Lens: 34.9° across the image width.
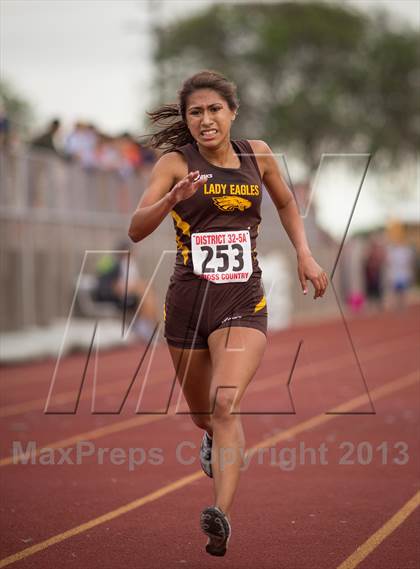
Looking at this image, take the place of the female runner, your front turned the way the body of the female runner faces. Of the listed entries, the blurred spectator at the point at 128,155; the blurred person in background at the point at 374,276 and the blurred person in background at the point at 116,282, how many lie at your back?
3

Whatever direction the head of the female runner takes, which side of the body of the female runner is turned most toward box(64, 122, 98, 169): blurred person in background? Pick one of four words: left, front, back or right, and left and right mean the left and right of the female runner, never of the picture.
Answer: back

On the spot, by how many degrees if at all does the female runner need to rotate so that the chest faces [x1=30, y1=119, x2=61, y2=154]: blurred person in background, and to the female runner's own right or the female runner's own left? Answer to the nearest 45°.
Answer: approximately 180°

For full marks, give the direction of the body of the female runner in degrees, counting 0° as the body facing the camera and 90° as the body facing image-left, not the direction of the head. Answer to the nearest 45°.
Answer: approximately 0°

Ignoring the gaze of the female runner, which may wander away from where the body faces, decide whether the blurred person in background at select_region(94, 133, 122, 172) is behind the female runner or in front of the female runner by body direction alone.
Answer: behind

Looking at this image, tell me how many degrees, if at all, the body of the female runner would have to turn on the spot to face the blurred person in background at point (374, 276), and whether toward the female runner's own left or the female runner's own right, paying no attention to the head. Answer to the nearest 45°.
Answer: approximately 180°

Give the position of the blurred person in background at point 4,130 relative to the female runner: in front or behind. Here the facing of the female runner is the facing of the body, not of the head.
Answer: behind

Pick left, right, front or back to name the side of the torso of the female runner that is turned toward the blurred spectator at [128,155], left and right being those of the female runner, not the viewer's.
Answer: back

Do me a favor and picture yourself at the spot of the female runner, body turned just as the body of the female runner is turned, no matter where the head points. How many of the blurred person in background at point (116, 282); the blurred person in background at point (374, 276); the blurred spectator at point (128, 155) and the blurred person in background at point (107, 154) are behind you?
4

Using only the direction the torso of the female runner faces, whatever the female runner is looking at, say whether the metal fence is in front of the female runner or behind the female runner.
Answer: behind
